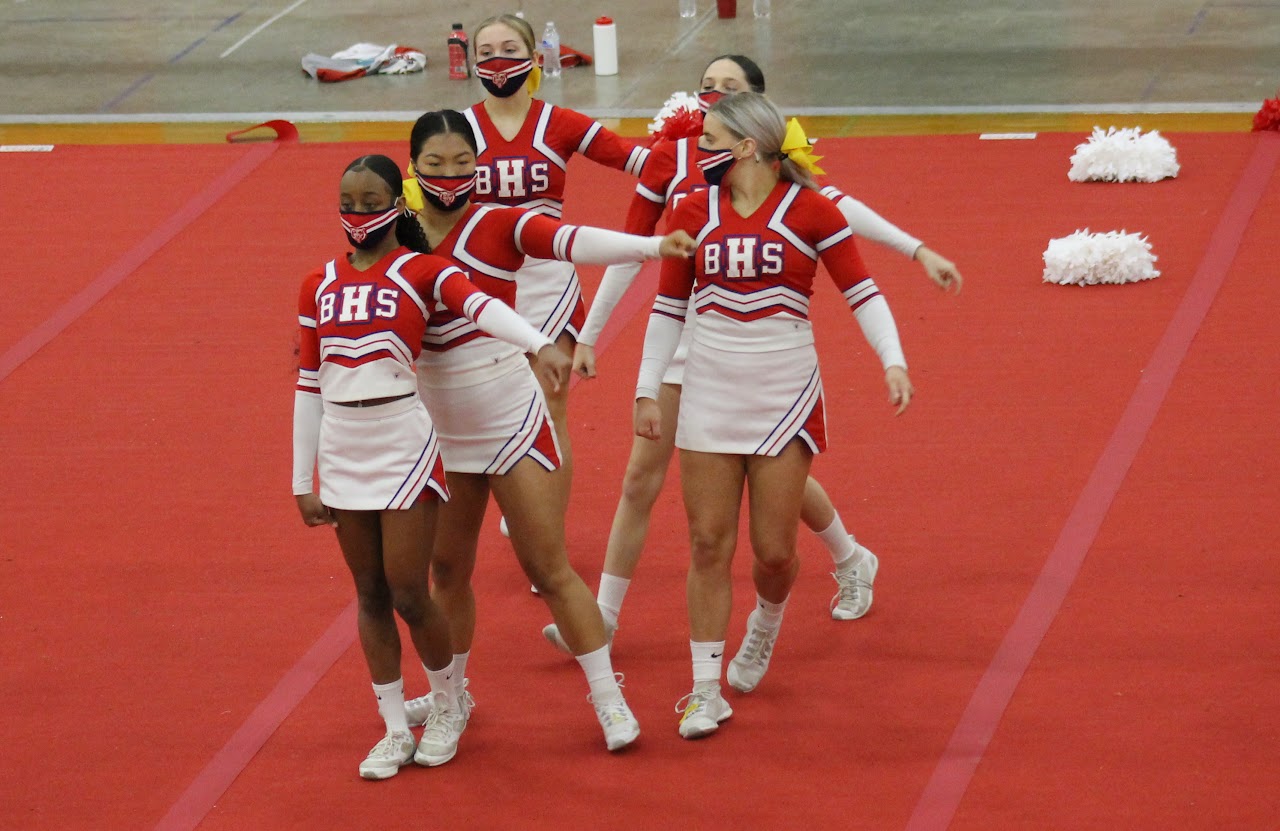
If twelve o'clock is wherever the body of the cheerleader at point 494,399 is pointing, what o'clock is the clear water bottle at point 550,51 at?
The clear water bottle is roughly at 6 o'clock from the cheerleader.

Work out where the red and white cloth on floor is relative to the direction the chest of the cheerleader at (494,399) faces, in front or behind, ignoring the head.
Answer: behind

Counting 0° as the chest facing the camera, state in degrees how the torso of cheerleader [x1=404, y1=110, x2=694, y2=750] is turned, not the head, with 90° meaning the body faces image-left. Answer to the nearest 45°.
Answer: approximately 0°

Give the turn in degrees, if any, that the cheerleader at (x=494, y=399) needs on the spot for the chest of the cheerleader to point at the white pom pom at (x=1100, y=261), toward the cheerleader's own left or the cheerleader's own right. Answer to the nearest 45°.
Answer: approximately 135° to the cheerleader's own left

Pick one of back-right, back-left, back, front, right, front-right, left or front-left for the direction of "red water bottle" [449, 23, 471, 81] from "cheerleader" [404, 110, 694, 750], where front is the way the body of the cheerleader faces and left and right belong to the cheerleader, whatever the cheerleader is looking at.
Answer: back

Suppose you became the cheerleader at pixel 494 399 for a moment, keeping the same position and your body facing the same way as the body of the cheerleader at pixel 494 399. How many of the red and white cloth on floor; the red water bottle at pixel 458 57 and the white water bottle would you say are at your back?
3
